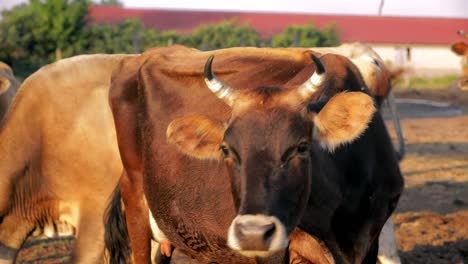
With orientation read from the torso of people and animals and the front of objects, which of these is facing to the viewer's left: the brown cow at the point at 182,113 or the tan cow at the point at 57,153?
the tan cow

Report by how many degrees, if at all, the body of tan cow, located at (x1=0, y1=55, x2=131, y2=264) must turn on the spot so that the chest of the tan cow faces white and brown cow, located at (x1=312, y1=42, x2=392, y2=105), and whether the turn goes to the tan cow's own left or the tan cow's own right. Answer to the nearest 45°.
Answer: approximately 180°

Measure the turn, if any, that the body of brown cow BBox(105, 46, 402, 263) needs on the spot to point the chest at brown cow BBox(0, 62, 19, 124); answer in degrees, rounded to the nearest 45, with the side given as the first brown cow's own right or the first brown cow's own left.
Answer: approximately 180°

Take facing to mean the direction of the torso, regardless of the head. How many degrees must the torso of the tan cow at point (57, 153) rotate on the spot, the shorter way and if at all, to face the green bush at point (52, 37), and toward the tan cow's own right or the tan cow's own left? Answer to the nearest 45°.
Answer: approximately 90° to the tan cow's own right

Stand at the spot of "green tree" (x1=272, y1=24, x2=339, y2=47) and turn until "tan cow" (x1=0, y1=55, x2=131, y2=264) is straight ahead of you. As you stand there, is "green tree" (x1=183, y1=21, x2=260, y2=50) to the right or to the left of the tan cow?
right

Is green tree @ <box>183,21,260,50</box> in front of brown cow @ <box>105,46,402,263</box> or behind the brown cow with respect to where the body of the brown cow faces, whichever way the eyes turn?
behind

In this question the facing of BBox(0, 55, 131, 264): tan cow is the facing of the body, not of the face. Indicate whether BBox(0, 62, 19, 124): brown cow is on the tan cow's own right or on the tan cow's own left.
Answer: on the tan cow's own right

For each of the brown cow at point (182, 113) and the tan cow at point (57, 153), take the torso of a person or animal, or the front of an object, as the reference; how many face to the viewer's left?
1

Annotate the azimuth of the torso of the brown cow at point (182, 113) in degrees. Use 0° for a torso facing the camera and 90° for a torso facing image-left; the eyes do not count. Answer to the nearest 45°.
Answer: approximately 315°
